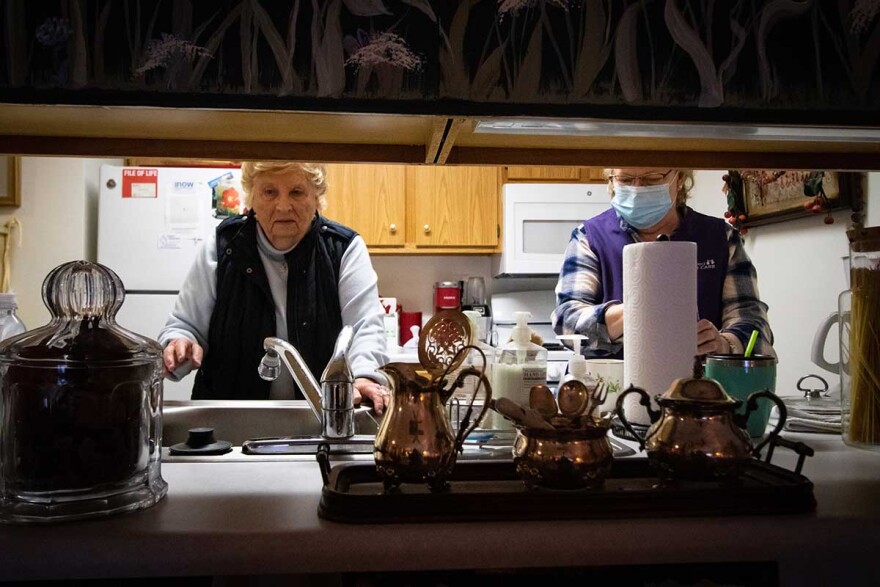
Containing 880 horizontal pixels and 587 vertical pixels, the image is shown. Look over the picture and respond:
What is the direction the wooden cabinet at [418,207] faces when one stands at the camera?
facing the viewer

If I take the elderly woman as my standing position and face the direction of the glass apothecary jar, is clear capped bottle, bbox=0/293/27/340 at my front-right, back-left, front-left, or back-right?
front-right

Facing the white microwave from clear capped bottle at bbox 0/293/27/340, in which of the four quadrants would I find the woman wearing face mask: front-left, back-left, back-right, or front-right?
front-right

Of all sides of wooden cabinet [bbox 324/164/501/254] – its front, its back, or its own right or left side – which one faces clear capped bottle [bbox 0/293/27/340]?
front

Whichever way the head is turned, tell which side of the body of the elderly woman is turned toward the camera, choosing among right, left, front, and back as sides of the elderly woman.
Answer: front

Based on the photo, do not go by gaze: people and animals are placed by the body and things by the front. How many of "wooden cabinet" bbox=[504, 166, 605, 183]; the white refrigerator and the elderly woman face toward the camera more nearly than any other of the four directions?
3

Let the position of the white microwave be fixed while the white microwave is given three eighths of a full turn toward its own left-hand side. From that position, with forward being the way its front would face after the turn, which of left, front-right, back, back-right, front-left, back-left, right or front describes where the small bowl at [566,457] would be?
back-right

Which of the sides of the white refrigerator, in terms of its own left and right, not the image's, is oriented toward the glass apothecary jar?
front

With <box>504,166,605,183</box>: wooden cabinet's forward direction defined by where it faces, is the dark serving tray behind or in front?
in front

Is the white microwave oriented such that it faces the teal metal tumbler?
yes

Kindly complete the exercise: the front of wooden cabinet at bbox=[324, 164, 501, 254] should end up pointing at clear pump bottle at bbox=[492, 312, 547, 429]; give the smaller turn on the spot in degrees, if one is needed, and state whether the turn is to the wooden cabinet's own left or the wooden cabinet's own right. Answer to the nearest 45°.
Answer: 0° — it already faces it

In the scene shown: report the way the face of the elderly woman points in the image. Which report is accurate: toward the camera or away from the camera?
toward the camera

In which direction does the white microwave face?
toward the camera

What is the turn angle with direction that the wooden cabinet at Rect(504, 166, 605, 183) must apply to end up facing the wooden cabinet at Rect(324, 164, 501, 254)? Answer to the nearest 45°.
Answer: approximately 90° to its right

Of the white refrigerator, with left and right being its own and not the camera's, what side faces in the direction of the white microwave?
left

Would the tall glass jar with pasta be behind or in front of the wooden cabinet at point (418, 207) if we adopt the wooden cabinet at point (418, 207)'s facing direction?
in front
